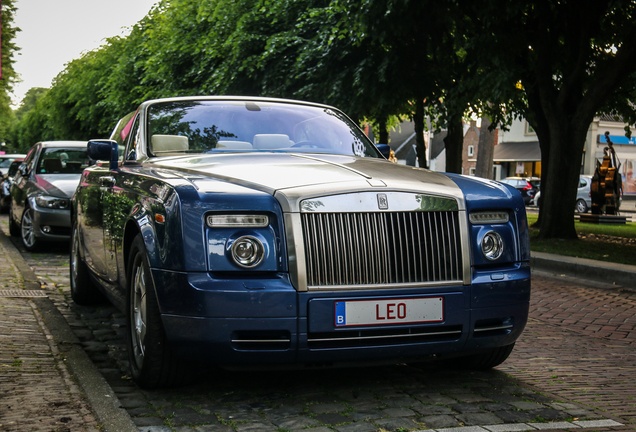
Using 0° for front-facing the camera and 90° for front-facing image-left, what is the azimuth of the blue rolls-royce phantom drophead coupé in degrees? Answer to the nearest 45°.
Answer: approximately 315°

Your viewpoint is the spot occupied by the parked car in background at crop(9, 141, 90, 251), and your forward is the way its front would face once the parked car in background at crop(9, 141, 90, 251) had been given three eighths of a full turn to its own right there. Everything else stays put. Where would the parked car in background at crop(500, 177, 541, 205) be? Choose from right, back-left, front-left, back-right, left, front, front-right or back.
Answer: back-right

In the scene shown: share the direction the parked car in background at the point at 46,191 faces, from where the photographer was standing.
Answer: facing the viewer and to the right of the viewer

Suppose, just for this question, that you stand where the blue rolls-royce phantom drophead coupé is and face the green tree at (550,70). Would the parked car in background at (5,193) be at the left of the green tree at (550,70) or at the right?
left

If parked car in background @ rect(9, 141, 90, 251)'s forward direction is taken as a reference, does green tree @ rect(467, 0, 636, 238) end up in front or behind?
in front

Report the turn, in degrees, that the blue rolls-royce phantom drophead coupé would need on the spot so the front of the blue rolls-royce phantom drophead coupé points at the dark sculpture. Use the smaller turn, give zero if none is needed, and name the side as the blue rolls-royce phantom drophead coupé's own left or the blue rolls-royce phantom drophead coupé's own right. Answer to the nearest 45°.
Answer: approximately 90° to the blue rolls-royce phantom drophead coupé's own left

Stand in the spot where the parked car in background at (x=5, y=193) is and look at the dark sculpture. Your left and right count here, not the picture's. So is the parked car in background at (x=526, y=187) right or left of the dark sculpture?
left

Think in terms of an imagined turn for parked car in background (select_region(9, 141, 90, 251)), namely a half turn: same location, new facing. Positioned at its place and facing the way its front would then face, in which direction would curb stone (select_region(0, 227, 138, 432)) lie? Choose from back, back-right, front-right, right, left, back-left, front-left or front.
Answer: back-left

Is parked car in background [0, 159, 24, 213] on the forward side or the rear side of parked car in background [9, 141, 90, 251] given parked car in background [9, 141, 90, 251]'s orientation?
on the rear side

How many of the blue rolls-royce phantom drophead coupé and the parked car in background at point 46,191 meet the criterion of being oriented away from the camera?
0

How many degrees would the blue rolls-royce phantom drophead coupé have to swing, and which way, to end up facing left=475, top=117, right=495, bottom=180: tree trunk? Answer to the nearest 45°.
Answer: approximately 135° to its left

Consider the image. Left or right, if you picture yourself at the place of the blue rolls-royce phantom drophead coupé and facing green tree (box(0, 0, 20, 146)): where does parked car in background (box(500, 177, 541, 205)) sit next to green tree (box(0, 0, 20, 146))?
right

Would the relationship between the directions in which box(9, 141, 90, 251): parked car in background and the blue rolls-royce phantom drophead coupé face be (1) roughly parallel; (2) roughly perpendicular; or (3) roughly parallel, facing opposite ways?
roughly parallel

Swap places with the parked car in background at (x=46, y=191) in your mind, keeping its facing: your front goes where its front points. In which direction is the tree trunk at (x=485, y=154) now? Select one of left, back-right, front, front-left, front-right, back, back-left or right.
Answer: left

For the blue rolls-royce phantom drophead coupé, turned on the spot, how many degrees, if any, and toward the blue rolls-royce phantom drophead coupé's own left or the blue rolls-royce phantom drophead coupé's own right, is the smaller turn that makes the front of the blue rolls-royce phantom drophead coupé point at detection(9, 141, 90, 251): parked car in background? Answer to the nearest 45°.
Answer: approximately 180°
